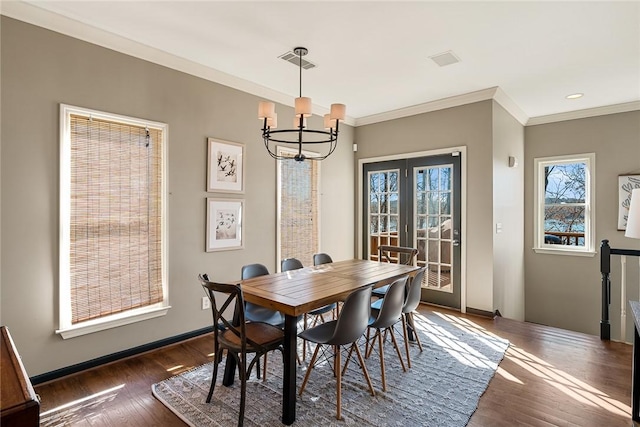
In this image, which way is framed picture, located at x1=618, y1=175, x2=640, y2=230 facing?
toward the camera

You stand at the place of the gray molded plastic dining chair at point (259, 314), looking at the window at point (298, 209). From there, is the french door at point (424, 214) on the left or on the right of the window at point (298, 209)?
right

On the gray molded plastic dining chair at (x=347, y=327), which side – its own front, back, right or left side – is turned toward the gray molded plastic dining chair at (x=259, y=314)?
front

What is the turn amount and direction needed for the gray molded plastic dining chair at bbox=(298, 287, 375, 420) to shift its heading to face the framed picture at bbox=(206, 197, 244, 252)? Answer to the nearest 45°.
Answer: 0° — it already faces it

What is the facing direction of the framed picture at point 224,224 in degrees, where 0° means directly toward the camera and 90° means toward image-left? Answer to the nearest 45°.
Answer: approximately 315°

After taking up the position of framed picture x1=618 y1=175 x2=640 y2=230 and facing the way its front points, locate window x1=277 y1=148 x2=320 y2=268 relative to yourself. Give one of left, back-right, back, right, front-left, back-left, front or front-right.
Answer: front-right

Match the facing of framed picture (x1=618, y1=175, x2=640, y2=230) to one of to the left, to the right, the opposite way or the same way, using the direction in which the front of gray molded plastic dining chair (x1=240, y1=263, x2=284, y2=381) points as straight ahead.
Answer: to the right

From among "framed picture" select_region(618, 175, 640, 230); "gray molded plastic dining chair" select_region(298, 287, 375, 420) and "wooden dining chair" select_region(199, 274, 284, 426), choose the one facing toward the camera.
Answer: the framed picture

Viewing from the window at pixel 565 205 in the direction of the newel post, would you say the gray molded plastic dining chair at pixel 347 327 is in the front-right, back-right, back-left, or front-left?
front-right

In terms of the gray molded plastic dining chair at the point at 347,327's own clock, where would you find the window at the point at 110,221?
The window is roughly at 11 o'clock from the gray molded plastic dining chair.

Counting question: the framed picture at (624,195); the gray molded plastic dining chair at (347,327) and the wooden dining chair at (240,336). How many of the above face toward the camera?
1

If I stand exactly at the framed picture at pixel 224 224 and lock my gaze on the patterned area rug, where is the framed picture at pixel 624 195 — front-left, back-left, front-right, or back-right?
front-left

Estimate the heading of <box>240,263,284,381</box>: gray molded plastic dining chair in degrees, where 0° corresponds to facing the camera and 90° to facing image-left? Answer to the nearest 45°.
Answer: approximately 315°

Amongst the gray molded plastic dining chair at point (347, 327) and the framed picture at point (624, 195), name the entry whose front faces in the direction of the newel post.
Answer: the framed picture

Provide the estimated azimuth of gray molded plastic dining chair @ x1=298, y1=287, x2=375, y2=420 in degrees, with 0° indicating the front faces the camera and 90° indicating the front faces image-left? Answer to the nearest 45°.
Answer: approximately 135°

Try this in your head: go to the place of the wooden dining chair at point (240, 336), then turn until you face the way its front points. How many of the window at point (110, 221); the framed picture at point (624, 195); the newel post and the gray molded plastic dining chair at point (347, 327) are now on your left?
1

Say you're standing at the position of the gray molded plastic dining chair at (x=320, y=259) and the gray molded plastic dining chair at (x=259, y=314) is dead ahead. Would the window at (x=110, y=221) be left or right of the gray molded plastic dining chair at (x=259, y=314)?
right

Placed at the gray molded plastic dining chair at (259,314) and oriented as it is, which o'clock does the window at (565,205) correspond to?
The window is roughly at 10 o'clock from the gray molded plastic dining chair.
